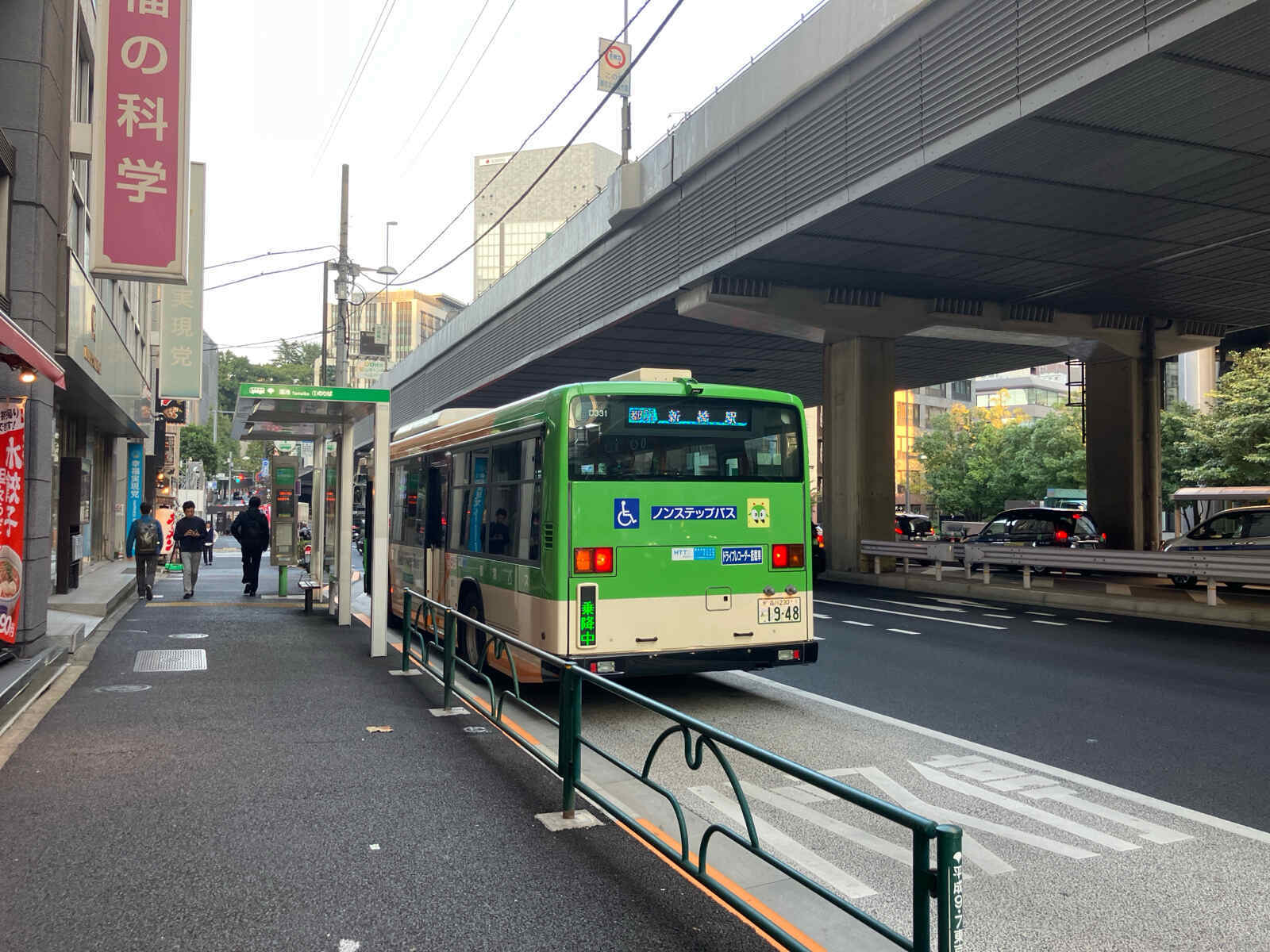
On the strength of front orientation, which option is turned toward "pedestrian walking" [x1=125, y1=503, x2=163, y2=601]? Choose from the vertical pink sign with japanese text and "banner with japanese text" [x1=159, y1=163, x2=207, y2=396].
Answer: the banner with japanese text

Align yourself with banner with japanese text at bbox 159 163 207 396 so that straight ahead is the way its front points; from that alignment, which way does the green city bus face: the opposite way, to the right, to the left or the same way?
the opposite way

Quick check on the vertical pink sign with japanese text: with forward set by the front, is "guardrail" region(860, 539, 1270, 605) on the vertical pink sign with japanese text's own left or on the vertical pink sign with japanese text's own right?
on the vertical pink sign with japanese text's own left

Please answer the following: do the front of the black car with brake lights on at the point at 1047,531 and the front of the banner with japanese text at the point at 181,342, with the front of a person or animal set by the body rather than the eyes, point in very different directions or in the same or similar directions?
very different directions

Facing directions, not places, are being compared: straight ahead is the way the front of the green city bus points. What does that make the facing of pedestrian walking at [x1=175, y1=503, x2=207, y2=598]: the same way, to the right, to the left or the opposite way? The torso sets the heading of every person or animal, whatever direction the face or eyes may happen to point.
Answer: the opposite way

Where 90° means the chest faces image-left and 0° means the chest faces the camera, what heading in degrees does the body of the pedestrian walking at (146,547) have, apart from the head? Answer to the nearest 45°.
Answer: approximately 180°

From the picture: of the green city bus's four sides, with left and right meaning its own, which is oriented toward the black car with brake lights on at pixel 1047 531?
right

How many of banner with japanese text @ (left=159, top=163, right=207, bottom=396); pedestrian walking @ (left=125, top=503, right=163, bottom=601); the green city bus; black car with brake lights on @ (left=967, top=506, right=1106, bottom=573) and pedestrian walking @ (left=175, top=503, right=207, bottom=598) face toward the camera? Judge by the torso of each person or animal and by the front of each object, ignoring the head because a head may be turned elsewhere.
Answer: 2

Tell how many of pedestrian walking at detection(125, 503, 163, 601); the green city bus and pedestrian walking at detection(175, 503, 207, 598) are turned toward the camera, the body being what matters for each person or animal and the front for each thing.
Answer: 1
